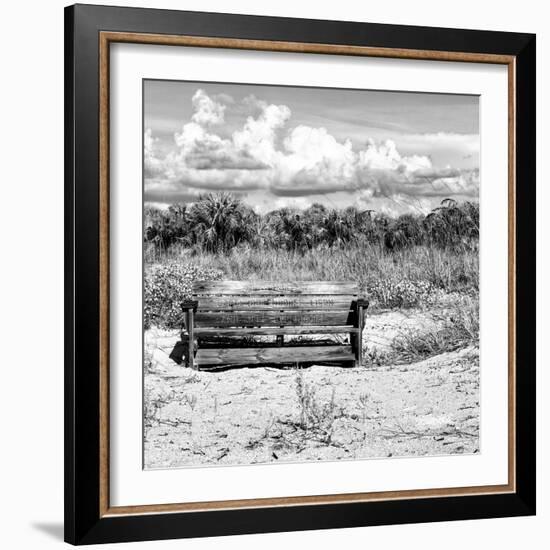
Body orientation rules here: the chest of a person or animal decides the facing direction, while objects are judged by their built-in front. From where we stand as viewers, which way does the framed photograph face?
facing the viewer and to the right of the viewer
